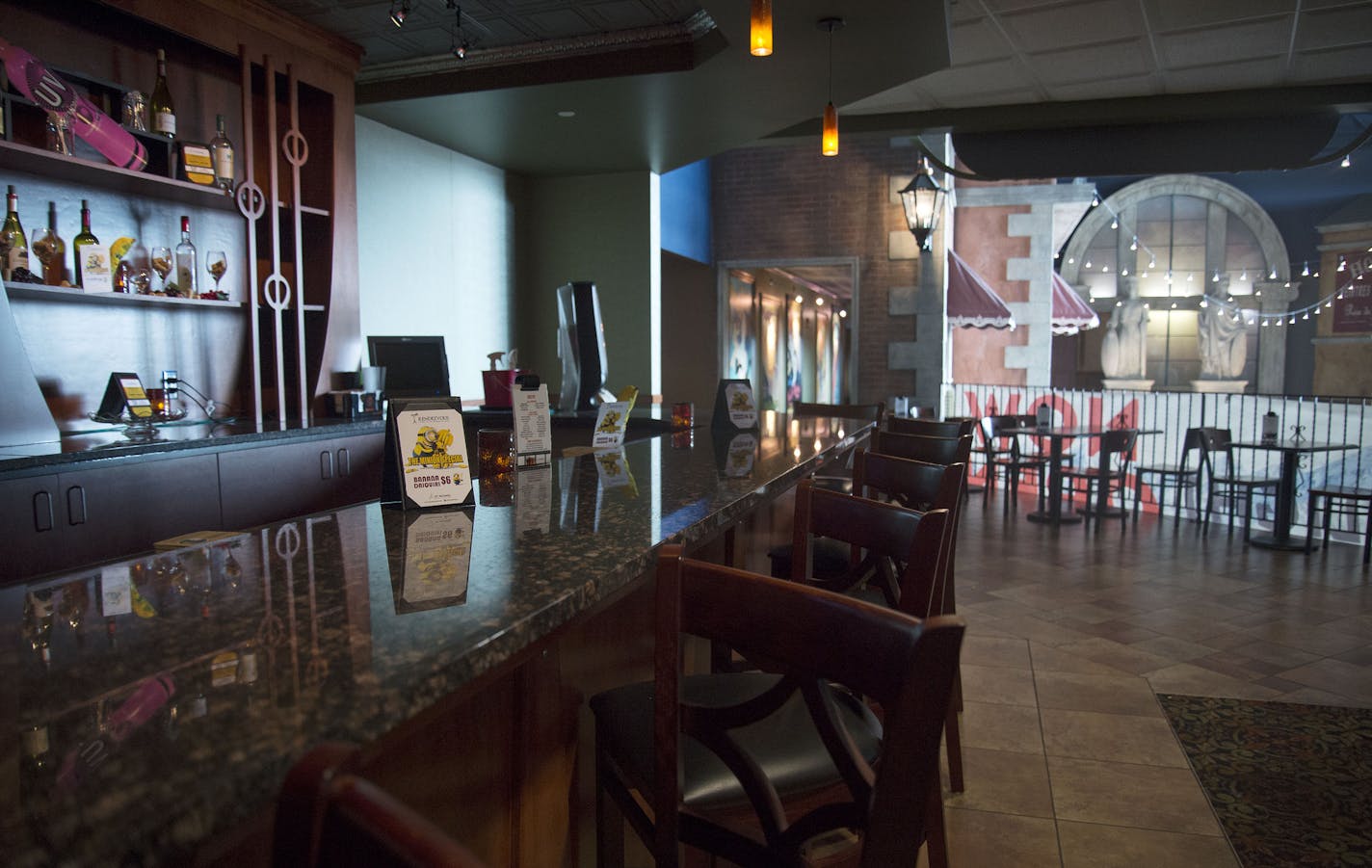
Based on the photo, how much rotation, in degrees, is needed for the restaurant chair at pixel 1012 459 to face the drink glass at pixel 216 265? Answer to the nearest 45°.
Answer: approximately 90° to its right

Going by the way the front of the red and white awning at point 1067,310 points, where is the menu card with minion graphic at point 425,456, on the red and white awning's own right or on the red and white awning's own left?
on the red and white awning's own right

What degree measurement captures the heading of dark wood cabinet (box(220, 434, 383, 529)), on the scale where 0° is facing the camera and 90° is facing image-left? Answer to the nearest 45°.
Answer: approximately 315°

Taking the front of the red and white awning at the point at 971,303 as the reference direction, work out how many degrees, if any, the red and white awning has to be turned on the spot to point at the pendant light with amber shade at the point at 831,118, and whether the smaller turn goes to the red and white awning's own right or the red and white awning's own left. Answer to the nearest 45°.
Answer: approximately 90° to the red and white awning's own right

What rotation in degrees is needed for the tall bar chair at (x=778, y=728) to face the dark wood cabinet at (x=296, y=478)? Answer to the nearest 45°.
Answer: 0° — it already faces it

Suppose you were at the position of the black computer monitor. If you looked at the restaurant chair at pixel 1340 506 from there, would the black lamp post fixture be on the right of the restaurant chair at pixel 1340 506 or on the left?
left

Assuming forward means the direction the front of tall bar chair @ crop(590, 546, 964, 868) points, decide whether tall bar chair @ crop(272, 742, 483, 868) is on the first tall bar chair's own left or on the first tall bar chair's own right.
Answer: on the first tall bar chair's own left

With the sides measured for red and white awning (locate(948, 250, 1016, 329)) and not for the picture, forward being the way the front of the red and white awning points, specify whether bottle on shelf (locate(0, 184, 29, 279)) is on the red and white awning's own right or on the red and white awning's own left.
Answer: on the red and white awning's own right

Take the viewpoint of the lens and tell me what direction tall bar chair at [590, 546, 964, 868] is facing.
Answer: facing away from the viewer and to the left of the viewer

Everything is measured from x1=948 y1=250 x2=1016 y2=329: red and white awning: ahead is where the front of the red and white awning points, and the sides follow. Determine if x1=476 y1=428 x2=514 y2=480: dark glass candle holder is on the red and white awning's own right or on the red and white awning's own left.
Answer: on the red and white awning's own right
